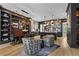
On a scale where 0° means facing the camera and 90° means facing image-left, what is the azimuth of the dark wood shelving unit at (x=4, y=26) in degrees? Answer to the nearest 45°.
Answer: approximately 315°

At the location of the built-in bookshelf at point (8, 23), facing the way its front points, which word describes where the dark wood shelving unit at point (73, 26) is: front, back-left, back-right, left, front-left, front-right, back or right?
front-left

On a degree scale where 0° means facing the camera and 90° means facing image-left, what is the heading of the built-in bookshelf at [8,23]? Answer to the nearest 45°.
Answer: approximately 315°
